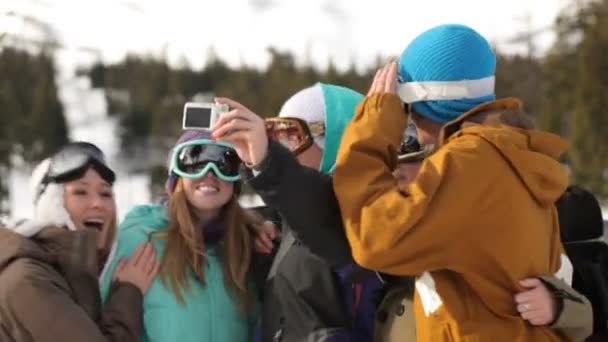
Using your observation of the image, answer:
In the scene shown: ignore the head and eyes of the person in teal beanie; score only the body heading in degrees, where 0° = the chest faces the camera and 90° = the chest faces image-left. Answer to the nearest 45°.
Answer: approximately 90°

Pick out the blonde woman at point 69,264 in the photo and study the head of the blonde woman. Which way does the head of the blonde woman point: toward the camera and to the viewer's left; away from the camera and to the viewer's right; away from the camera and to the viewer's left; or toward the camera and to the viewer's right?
toward the camera and to the viewer's right

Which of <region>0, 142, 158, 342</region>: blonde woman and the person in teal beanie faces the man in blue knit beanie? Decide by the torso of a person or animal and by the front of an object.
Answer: the blonde woman

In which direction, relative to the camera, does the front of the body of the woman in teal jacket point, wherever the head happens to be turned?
toward the camera

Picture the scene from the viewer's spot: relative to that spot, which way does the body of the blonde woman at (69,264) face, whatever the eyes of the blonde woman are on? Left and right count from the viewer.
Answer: facing the viewer and to the right of the viewer

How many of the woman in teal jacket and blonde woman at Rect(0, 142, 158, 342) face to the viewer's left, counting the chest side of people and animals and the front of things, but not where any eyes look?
0

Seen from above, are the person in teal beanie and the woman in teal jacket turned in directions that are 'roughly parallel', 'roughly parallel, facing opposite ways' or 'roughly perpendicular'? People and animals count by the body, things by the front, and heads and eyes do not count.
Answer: roughly perpendicular

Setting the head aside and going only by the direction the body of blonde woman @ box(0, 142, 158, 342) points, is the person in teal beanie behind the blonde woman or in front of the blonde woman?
in front

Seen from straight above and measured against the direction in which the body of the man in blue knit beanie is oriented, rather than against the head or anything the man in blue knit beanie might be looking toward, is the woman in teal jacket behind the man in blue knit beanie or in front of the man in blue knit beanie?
in front

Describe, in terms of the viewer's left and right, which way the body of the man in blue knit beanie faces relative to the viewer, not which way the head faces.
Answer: facing away from the viewer and to the left of the viewer

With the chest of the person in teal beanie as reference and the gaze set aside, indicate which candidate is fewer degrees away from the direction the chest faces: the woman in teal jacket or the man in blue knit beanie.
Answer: the woman in teal jacket
